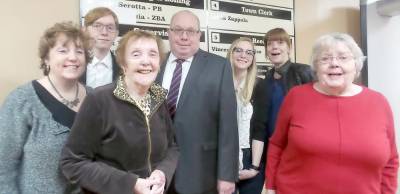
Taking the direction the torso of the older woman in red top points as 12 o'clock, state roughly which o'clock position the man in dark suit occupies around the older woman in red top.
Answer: The man in dark suit is roughly at 3 o'clock from the older woman in red top.

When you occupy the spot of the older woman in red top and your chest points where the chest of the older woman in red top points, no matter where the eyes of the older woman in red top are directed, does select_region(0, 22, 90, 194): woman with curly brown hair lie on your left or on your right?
on your right

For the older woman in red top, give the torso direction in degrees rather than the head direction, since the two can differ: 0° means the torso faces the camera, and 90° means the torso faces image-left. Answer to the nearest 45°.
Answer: approximately 0°

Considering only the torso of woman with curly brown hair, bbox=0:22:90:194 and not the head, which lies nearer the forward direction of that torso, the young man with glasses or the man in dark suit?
the man in dark suit

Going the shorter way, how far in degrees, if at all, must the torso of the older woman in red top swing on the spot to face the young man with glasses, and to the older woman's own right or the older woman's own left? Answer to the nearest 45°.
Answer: approximately 90° to the older woman's own right

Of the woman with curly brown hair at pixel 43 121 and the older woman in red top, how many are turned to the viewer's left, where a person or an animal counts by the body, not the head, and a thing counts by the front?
0

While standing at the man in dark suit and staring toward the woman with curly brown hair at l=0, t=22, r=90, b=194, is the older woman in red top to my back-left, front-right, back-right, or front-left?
back-left

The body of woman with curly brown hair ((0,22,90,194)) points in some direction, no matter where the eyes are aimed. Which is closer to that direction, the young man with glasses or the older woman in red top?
the older woman in red top

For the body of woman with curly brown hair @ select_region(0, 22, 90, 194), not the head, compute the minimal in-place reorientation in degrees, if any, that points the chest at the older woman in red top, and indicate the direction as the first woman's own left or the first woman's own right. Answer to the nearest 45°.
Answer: approximately 45° to the first woman's own left

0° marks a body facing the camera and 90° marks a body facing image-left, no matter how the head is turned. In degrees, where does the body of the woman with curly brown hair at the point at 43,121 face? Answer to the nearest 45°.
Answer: approximately 315°
